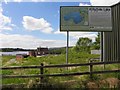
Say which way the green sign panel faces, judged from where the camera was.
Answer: facing the viewer

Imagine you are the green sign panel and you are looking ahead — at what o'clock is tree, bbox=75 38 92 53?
The tree is roughly at 6 o'clock from the green sign panel.
